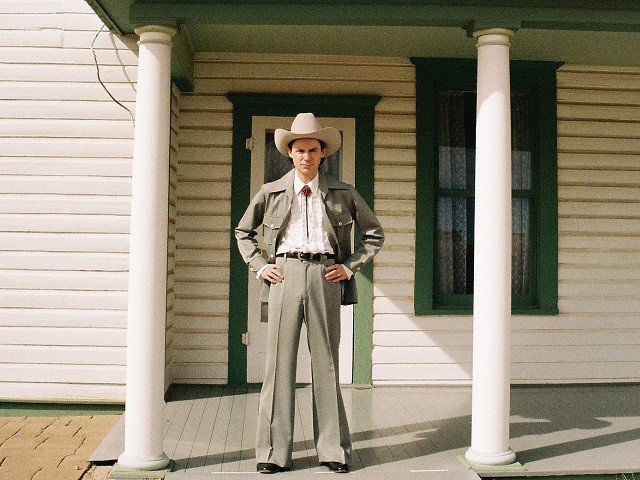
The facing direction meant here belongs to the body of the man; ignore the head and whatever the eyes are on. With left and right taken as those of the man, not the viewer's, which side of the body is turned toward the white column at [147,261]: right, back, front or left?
right

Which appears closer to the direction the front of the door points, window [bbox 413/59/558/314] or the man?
the man

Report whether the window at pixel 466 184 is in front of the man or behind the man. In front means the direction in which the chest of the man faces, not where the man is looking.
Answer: behind

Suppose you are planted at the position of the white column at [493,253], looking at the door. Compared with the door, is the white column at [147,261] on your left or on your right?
left

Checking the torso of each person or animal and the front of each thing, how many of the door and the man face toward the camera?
2

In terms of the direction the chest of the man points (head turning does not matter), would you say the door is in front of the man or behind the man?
behind

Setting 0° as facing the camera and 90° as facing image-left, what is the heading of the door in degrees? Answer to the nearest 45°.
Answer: approximately 0°

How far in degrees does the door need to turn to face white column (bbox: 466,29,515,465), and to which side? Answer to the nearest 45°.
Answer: approximately 45° to its left

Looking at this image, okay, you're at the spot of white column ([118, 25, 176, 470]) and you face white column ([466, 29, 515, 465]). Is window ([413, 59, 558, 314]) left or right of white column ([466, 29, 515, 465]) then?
left
